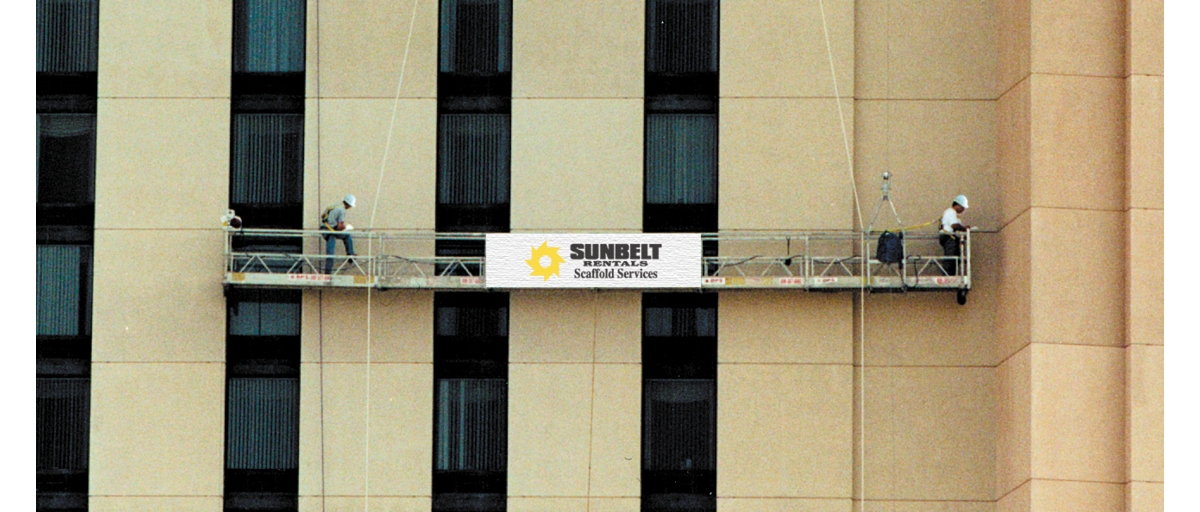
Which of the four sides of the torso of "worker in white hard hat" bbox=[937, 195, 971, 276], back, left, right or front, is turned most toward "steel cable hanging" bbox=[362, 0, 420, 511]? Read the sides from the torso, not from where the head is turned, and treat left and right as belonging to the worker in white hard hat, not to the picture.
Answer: back

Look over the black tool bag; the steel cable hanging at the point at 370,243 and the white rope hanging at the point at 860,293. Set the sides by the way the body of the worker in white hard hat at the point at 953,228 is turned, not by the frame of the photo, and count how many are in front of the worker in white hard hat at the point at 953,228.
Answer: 0

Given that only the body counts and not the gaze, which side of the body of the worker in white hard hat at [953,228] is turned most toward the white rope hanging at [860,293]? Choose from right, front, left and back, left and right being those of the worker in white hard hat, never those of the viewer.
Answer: back

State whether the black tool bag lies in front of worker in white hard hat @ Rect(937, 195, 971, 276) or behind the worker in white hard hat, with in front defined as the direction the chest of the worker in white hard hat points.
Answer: behind

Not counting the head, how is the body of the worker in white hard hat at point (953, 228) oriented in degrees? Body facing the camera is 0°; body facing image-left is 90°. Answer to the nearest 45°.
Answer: approximately 270°
